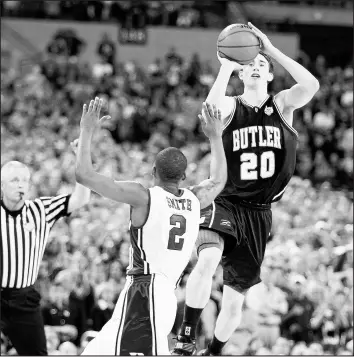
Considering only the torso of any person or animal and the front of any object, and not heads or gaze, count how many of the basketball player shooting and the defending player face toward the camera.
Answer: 1

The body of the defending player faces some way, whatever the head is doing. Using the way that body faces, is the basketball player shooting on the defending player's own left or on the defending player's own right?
on the defending player's own right

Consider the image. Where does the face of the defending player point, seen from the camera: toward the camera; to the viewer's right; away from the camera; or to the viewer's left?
away from the camera

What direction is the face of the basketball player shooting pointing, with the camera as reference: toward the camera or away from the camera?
toward the camera

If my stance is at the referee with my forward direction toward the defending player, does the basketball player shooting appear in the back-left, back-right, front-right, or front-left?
front-left

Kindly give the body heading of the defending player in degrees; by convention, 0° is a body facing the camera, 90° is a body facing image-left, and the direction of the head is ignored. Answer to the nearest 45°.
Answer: approximately 135°

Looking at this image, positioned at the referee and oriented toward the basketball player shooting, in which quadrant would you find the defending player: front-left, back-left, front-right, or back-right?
front-right

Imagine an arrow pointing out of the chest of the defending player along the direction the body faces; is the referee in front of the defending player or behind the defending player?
in front

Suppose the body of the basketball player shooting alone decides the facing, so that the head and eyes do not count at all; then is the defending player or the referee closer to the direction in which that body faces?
the defending player

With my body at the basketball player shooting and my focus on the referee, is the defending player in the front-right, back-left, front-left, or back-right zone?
front-left

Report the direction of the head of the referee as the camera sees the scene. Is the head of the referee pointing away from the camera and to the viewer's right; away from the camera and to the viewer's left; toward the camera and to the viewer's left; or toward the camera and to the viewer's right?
toward the camera and to the viewer's right

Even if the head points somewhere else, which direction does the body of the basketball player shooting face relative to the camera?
toward the camera

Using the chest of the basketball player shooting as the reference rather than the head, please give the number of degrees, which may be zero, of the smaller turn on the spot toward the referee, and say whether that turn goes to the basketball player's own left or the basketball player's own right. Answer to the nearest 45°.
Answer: approximately 90° to the basketball player's own right
